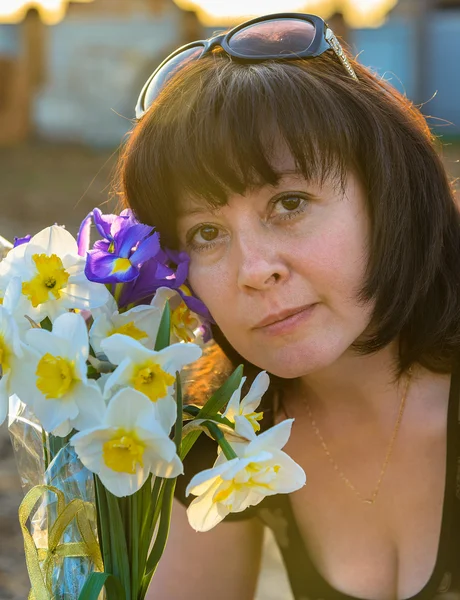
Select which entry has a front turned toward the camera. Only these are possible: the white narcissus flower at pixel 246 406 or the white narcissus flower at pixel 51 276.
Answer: the white narcissus flower at pixel 51 276

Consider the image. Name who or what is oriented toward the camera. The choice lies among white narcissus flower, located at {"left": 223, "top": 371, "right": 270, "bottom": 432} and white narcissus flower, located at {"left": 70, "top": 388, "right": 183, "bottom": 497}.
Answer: white narcissus flower, located at {"left": 70, "top": 388, "right": 183, "bottom": 497}

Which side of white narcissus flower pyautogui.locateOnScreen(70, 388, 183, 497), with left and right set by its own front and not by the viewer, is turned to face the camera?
front

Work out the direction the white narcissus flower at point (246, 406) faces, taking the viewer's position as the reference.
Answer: facing to the right of the viewer
